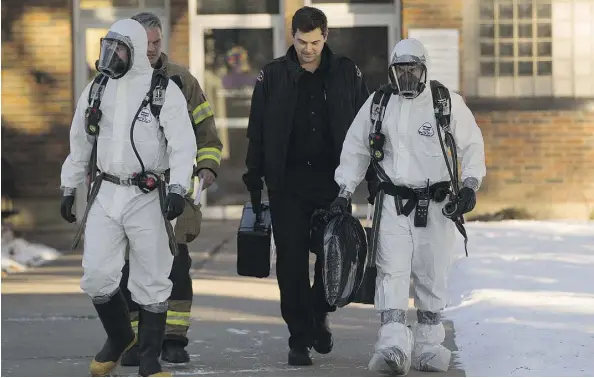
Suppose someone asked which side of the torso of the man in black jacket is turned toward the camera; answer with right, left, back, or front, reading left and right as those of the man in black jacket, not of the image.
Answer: front

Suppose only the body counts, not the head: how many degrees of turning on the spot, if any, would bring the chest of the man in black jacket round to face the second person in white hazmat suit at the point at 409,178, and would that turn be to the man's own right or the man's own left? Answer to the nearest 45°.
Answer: approximately 45° to the man's own left

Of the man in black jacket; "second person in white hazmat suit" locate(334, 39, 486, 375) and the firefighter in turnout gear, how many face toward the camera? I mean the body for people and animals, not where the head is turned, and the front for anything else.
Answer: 3

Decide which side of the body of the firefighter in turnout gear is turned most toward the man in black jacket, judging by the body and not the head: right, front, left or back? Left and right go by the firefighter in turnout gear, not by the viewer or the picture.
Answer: left

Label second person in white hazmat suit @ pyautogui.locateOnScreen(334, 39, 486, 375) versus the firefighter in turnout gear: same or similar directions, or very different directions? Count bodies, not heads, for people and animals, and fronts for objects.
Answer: same or similar directions

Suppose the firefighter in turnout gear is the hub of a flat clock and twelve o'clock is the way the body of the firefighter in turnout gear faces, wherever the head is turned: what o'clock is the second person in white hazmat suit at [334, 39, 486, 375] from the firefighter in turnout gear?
The second person in white hazmat suit is roughly at 10 o'clock from the firefighter in turnout gear.

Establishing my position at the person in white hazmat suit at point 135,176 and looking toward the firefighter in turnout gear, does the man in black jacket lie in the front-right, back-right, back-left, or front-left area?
front-right

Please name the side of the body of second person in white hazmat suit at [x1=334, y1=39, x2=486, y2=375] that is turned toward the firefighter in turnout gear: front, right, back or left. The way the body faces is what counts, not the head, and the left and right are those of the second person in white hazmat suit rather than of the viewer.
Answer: right

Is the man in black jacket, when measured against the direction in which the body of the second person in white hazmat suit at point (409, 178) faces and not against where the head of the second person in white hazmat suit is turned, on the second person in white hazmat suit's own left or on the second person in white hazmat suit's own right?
on the second person in white hazmat suit's own right

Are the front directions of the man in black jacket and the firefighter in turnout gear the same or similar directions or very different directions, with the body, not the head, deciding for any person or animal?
same or similar directions

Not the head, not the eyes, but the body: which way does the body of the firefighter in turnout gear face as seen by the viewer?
toward the camera

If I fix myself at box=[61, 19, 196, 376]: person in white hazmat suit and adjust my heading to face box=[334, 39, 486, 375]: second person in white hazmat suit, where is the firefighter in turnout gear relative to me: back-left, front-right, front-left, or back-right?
front-left

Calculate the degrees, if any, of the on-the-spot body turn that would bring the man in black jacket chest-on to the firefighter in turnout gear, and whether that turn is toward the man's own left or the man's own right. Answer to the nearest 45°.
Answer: approximately 90° to the man's own right
